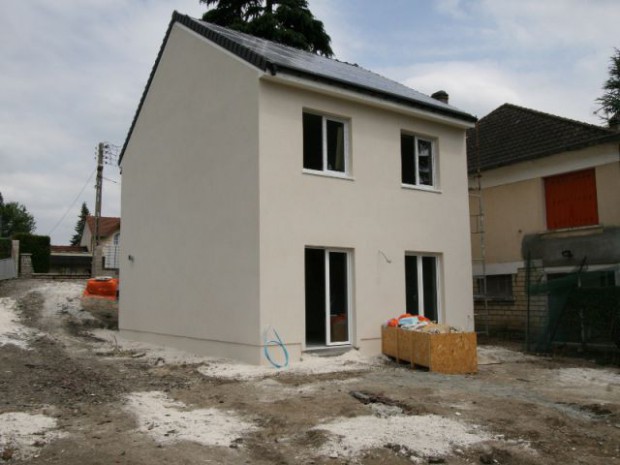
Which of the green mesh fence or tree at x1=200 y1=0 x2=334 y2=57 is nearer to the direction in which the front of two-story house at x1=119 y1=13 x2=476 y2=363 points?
the green mesh fence

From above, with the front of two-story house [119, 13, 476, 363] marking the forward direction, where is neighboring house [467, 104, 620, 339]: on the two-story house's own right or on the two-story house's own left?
on the two-story house's own left

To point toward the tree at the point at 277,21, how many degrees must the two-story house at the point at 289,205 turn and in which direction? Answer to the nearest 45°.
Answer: approximately 135° to its left

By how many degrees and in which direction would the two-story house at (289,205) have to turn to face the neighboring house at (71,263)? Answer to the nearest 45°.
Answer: approximately 180°

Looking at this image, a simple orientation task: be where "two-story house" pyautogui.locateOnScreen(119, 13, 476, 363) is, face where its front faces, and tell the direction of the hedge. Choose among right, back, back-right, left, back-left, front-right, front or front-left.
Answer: back

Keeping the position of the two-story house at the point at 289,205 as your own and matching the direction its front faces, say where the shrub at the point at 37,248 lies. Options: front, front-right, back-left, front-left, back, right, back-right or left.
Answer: back

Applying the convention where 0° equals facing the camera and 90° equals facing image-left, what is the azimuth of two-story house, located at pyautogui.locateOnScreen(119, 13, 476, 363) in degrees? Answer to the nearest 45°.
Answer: approximately 315°

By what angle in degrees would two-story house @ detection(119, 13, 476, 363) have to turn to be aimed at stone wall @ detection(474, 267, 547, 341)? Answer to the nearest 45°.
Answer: approximately 90° to its left
